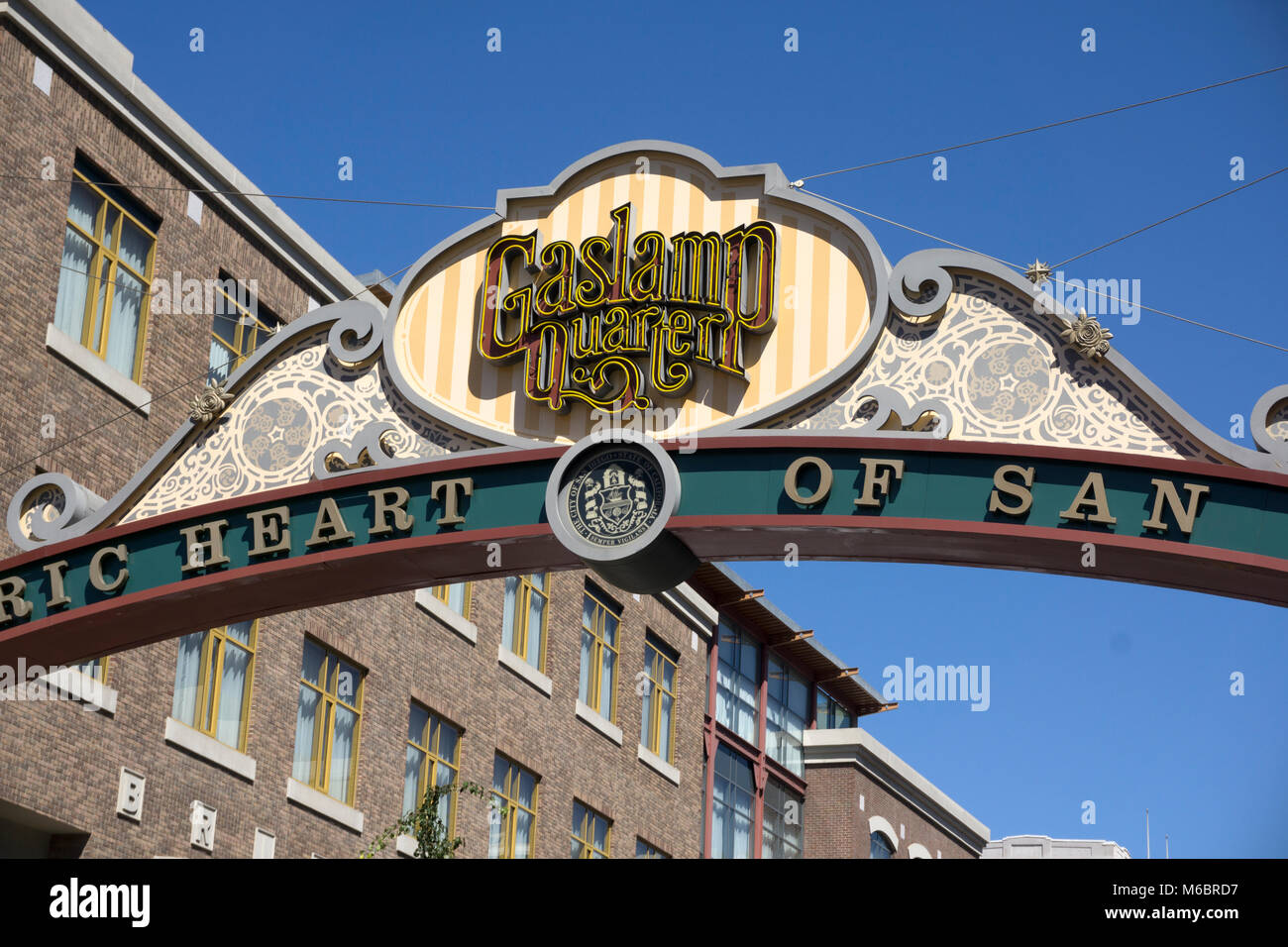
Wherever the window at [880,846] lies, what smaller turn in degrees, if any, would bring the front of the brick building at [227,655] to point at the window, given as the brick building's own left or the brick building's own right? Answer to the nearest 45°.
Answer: approximately 90° to the brick building's own left

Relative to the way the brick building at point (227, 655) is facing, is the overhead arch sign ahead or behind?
ahead

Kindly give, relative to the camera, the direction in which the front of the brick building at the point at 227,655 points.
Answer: facing the viewer and to the right of the viewer
